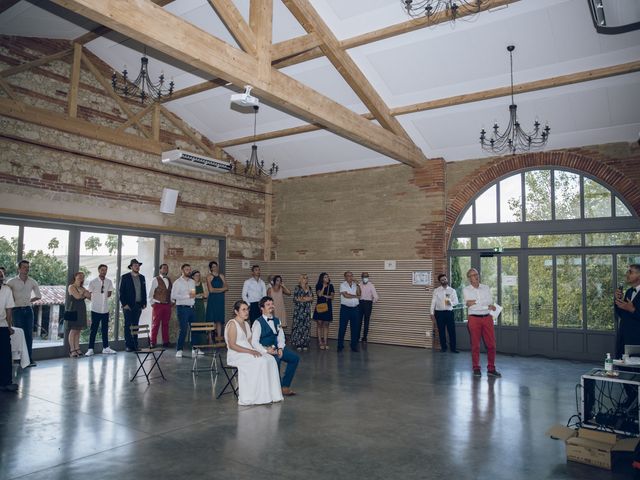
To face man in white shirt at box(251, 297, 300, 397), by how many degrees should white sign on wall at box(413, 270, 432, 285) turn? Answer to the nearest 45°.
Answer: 0° — it already faces them

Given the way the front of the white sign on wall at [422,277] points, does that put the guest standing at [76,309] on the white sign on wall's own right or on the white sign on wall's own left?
on the white sign on wall's own right

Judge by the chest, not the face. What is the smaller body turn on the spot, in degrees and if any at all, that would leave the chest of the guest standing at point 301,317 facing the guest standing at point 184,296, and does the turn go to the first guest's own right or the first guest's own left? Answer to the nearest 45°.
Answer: approximately 135° to the first guest's own right

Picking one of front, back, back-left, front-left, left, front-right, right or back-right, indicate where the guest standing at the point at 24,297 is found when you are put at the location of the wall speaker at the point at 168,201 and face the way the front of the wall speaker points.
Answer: right

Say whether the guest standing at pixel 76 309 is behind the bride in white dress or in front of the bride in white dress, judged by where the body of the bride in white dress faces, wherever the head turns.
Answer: behind

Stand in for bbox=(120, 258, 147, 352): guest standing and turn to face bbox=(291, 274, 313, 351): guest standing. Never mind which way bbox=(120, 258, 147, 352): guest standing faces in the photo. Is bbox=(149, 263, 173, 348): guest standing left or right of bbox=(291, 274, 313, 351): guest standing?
left

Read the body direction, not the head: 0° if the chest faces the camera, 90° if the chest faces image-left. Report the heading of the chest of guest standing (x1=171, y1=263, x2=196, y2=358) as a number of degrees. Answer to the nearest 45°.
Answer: approximately 315°

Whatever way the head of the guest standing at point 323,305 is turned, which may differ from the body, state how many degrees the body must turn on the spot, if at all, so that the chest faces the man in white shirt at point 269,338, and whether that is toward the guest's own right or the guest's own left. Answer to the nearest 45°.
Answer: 0° — they already face them

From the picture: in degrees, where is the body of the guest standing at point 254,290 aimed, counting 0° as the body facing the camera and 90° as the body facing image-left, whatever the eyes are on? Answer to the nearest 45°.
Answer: approximately 315°

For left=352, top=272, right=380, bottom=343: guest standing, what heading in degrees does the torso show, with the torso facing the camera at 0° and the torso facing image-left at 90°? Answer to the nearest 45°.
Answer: approximately 0°
